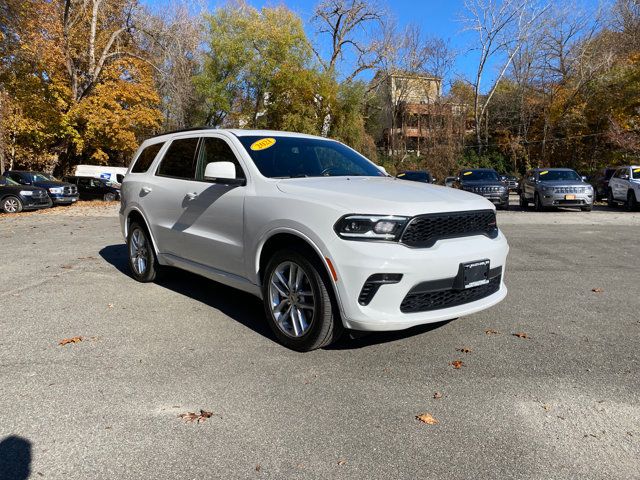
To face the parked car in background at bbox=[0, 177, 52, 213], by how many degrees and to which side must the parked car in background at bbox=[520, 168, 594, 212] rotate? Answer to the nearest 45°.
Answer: approximately 90° to its right

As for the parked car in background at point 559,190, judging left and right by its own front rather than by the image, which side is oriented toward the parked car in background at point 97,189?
right

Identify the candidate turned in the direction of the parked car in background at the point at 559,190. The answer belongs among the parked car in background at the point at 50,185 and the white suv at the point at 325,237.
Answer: the parked car in background at the point at 50,185

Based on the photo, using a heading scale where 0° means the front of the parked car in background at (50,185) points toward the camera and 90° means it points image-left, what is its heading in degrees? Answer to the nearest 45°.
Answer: approximately 315°

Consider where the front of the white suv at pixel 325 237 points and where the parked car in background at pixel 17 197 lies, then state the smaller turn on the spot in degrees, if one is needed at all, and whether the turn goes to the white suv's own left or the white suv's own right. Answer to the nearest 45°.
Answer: approximately 180°

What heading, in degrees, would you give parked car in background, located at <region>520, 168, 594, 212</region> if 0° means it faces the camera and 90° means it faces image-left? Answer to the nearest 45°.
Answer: approximately 0°

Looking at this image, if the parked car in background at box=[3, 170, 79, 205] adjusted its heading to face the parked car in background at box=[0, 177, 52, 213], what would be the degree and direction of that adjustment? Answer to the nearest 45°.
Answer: approximately 90° to its right

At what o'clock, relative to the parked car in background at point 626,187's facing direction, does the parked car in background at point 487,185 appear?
the parked car in background at point 487,185 is roughly at 4 o'clock from the parked car in background at point 626,187.

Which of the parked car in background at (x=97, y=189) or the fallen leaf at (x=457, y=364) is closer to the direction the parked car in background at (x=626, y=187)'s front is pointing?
the fallen leaf
